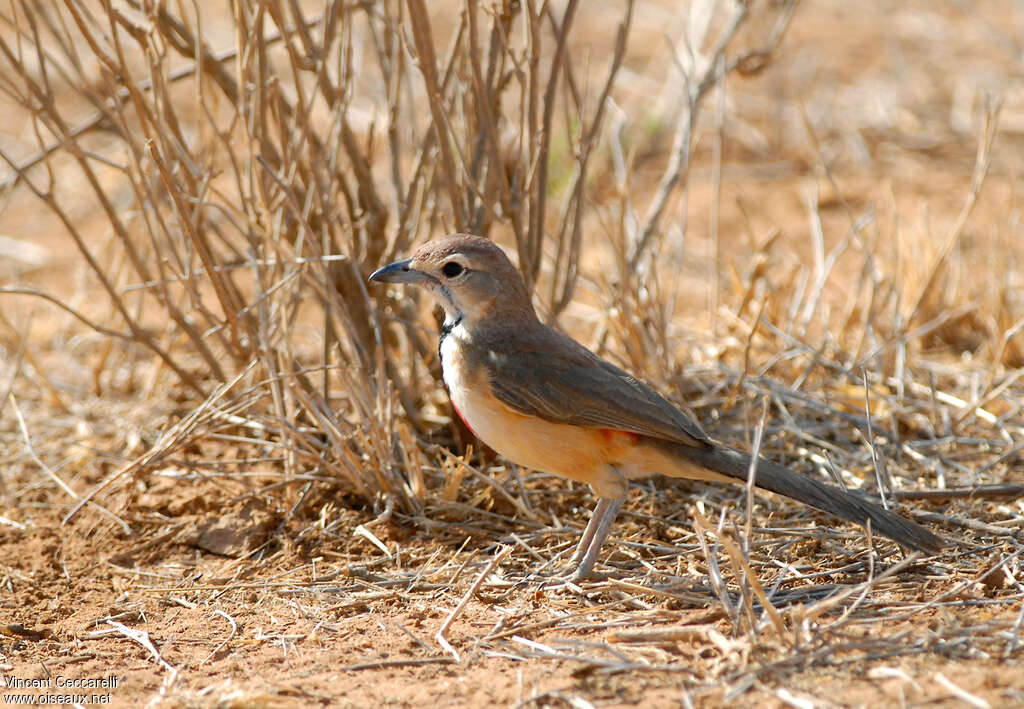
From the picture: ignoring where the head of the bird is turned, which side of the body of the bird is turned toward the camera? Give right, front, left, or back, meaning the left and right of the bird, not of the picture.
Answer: left

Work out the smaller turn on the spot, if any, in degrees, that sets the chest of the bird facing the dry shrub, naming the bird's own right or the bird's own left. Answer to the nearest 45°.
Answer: approximately 45° to the bird's own right
